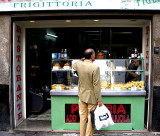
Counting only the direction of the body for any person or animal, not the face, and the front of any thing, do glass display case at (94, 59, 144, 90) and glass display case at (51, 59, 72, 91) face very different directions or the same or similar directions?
same or similar directions

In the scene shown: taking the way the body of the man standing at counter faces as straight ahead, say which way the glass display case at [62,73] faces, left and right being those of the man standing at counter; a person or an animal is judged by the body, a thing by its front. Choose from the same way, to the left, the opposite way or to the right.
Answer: the opposite way

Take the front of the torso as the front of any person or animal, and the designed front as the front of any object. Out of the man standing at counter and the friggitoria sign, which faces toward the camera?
the friggitoria sign

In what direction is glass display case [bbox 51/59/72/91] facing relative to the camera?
toward the camera

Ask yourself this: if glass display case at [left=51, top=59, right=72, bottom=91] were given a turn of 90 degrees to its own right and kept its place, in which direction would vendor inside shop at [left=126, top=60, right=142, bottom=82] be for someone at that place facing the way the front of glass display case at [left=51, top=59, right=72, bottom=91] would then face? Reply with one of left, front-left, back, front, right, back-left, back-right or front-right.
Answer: back

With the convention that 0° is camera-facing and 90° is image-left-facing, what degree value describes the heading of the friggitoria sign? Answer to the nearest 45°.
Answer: approximately 0°

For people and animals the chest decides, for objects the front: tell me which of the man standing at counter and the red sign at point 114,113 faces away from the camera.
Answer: the man standing at counter

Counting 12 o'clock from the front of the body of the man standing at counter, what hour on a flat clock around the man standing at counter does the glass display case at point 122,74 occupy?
The glass display case is roughly at 1 o'clock from the man standing at counter.

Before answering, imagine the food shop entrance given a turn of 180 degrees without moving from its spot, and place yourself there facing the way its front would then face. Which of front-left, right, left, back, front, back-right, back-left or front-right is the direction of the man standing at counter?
back

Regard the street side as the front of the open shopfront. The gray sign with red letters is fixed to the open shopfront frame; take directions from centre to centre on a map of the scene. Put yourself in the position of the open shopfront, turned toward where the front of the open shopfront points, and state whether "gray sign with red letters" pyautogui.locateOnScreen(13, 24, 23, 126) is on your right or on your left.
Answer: on your right

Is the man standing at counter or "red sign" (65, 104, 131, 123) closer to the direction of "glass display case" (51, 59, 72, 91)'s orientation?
the man standing at counter

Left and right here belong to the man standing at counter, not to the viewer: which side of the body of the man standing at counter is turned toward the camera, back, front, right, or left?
back

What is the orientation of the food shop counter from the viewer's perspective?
toward the camera
